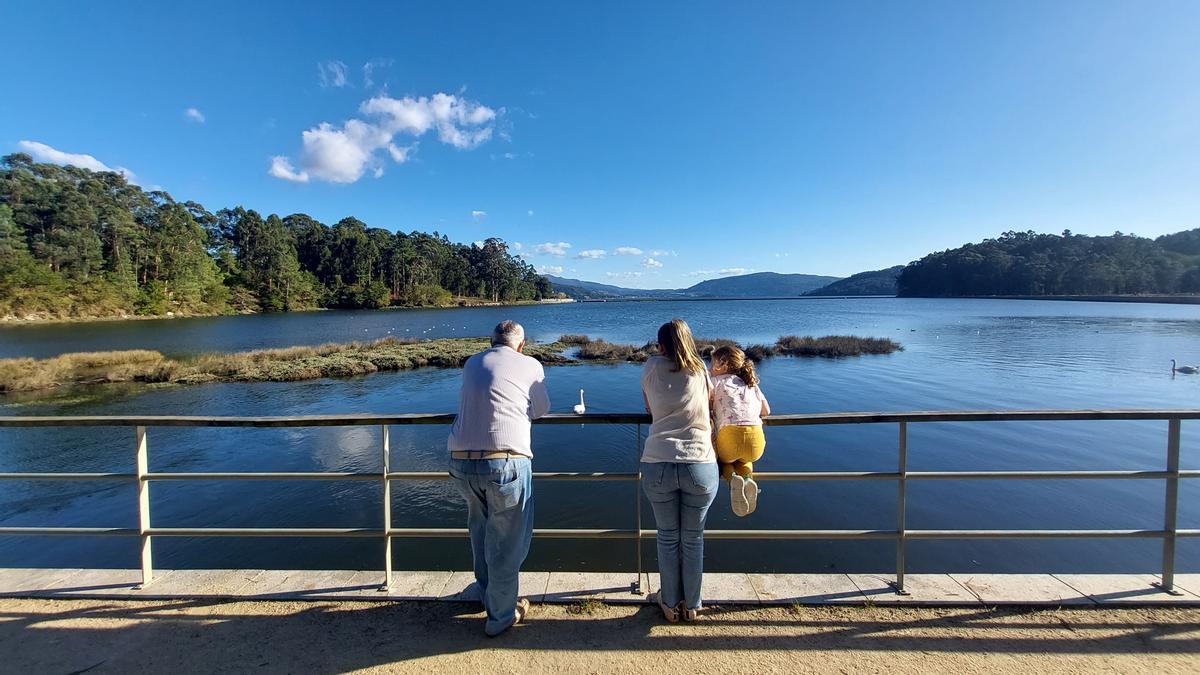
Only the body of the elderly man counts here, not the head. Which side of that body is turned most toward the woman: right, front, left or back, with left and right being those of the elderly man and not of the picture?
right

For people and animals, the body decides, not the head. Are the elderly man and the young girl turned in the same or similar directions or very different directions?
same or similar directions

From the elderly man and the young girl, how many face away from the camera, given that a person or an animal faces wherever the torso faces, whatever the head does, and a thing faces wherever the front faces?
2

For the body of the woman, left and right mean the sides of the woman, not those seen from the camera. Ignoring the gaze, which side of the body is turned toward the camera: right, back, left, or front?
back

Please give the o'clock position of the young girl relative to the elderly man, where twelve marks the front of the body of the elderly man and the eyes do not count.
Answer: The young girl is roughly at 3 o'clock from the elderly man.

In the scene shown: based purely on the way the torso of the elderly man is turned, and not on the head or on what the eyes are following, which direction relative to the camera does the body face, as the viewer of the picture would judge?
away from the camera

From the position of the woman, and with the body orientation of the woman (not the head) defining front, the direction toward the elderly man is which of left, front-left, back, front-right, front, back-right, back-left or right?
left

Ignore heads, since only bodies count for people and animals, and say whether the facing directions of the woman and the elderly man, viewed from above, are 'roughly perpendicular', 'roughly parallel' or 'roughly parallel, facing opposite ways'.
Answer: roughly parallel

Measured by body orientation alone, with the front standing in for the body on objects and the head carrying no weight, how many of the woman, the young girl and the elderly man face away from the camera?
3

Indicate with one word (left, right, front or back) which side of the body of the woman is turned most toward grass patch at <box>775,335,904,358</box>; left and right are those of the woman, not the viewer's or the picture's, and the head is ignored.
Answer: front

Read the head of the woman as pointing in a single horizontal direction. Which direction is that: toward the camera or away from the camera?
away from the camera

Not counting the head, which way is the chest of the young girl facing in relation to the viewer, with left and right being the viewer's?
facing away from the viewer

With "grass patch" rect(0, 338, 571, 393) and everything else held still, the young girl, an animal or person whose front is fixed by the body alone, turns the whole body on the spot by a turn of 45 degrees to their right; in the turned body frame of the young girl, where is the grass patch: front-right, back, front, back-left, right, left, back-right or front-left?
left
